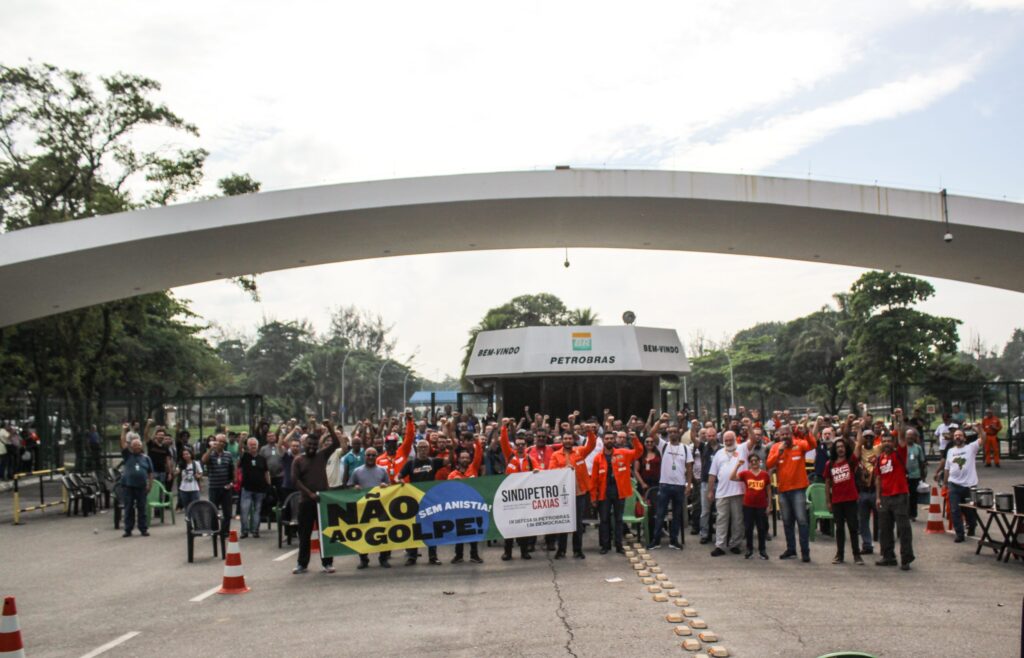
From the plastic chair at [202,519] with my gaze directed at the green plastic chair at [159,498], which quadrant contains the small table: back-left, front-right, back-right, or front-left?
back-right

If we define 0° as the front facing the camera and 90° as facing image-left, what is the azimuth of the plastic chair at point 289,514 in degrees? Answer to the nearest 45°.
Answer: approximately 45°

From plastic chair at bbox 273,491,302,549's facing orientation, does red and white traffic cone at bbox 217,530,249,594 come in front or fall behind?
in front

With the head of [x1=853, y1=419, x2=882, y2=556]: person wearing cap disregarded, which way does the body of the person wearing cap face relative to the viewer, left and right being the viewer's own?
facing the viewer

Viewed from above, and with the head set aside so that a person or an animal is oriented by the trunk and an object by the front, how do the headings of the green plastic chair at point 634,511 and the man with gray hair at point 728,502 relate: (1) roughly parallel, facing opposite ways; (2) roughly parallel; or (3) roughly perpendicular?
roughly parallel

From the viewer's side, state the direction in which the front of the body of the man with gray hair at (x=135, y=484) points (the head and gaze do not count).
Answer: toward the camera

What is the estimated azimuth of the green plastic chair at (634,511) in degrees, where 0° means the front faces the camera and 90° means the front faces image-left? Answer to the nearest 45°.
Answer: approximately 0°

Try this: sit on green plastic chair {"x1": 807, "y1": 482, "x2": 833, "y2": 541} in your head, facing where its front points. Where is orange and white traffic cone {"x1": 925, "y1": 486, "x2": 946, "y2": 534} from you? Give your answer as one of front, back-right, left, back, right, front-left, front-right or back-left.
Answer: left

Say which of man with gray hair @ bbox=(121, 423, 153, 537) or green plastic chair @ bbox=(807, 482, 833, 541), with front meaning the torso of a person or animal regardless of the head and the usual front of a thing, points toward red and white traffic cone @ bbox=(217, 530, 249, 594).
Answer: the man with gray hair

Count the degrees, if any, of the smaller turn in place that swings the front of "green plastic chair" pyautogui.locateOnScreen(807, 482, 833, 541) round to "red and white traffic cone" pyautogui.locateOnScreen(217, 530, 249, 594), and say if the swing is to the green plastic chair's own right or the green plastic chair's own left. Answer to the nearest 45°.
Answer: approximately 90° to the green plastic chair's own right

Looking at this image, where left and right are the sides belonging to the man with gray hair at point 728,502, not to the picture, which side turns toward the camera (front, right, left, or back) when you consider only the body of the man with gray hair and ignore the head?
front
